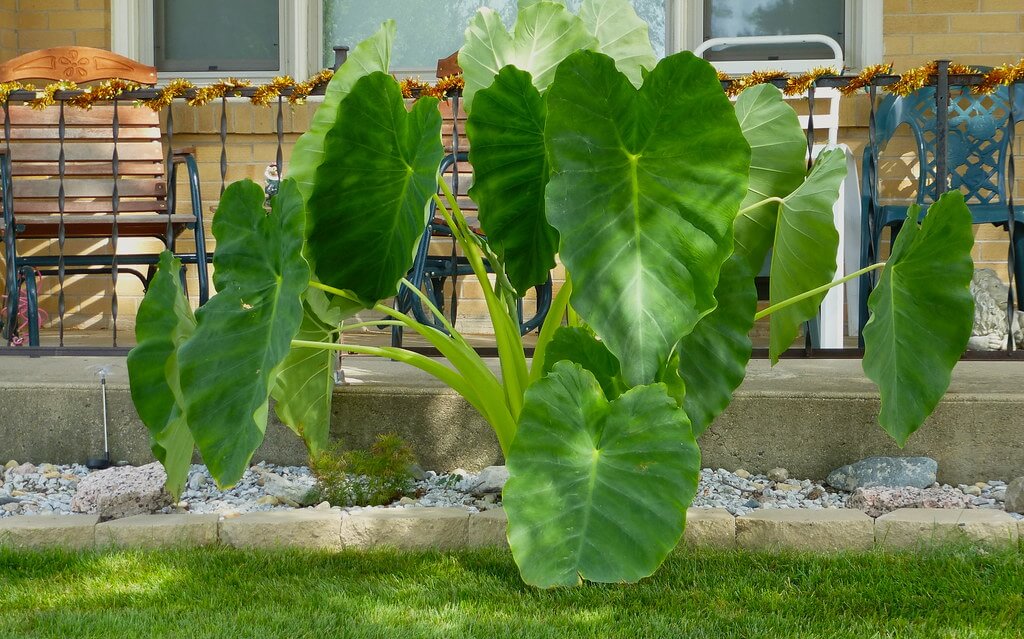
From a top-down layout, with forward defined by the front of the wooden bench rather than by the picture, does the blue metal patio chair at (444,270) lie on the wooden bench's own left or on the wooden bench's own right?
on the wooden bench's own left

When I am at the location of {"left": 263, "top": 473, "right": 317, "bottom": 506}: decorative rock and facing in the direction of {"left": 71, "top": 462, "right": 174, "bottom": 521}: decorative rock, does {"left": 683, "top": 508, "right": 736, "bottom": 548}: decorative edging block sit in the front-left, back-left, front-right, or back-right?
back-left

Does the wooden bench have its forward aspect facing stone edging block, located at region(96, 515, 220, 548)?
yes

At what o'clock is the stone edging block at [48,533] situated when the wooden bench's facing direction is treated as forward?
The stone edging block is roughly at 12 o'clock from the wooden bench.

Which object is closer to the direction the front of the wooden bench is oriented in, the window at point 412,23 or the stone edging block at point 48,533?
the stone edging block

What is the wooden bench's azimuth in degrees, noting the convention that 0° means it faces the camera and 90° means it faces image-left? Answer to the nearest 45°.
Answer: approximately 0°

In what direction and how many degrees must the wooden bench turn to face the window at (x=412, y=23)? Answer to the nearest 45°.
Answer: approximately 135° to its left

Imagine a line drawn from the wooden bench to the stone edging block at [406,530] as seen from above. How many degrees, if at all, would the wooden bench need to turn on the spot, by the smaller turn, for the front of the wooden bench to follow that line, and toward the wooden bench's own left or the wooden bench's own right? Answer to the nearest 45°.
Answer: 0° — it already faces it
